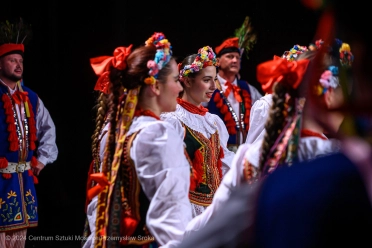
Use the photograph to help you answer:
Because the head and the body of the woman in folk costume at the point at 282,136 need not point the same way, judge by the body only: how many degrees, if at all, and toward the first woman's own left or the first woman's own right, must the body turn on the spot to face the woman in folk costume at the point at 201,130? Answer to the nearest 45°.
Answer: approximately 45° to the first woman's own left

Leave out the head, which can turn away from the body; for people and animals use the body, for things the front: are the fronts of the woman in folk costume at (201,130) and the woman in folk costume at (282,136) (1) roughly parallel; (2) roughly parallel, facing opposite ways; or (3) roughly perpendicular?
roughly perpendicular

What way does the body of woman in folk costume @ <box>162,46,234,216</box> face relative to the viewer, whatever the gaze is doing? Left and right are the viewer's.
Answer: facing the viewer and to the right of the viewer

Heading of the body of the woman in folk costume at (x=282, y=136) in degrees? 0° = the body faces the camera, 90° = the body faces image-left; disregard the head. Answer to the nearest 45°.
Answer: approximately 225°

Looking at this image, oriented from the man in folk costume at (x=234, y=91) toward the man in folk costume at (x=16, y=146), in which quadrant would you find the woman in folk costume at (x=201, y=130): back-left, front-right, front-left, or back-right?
front-left

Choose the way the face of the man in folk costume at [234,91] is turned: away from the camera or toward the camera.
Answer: toward the camera

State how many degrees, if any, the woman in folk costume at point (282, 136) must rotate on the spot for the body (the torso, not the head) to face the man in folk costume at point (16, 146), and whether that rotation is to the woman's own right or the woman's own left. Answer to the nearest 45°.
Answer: approximately 90° to the woman's own left

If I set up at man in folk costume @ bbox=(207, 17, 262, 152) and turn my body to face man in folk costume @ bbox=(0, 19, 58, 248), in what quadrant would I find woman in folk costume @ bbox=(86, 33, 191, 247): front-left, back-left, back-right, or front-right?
front-left

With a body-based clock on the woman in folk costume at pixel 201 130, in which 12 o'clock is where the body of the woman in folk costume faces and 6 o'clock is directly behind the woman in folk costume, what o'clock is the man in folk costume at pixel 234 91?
The man in folk costume is roughly at 8 o'clock from the woman in folk costume.

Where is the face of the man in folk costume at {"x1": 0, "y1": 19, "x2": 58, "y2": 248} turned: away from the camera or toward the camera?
toward the camera
